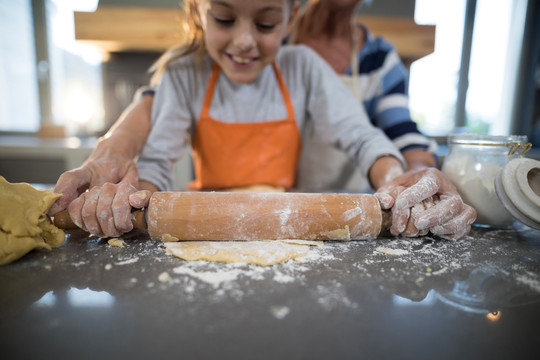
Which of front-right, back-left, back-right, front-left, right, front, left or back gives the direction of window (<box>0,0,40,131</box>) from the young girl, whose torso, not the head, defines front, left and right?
back-right

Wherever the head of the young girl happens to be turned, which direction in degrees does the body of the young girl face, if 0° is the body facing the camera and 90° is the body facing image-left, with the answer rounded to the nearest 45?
approximately 0°

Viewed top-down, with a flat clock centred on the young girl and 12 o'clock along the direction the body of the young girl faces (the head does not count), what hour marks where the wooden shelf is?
The wooden shelf is roughly at 5 o'clock from the young girl.

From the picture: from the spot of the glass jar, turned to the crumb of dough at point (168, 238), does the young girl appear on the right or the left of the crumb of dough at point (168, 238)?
right

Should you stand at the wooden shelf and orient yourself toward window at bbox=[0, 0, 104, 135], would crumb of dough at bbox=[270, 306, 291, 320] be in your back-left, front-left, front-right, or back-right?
back-left

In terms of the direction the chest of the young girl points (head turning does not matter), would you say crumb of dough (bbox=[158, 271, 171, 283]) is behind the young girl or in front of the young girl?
in front

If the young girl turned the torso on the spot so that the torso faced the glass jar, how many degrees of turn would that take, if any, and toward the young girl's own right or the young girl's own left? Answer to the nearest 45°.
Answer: approximately 45° to the young girl's own left

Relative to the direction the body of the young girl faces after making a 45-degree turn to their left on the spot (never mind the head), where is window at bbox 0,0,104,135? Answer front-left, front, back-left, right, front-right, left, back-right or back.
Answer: back

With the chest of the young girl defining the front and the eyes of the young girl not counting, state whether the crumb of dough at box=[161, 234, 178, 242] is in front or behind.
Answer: in front

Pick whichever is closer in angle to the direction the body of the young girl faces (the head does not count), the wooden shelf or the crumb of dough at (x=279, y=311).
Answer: the crumb of dough

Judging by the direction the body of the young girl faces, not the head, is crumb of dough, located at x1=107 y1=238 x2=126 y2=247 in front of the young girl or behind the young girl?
in front
